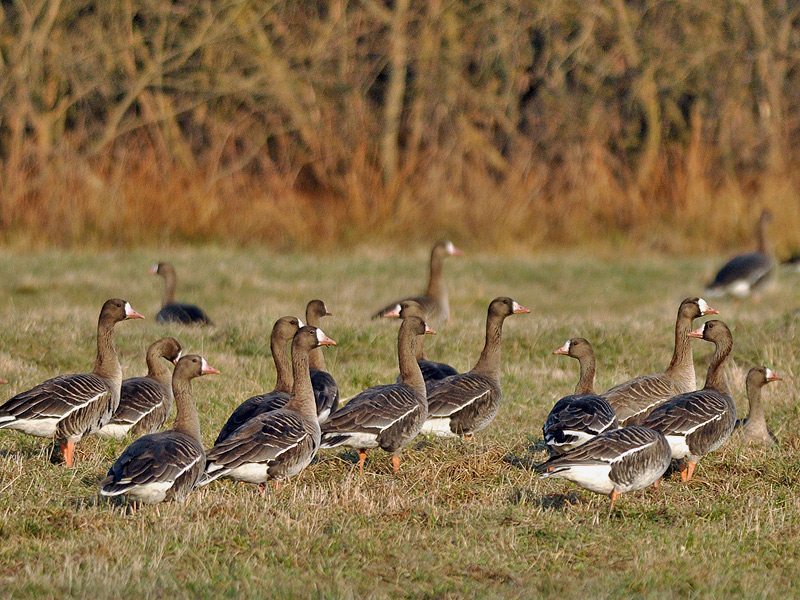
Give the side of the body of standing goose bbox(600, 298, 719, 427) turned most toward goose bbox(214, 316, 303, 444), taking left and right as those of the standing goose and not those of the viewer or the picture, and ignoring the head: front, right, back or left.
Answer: back

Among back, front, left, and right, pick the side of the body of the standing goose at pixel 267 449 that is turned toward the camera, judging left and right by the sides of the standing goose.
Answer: right

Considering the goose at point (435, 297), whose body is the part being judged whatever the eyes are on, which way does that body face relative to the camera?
to the viewer's right

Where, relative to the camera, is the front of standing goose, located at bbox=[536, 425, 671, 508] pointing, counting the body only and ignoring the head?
to the viewer's right

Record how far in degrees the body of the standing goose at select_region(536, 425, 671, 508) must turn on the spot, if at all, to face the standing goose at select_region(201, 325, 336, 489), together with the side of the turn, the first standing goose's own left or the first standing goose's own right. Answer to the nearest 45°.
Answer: approximately 180°

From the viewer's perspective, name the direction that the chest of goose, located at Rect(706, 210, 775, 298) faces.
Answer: to the viewer's right
